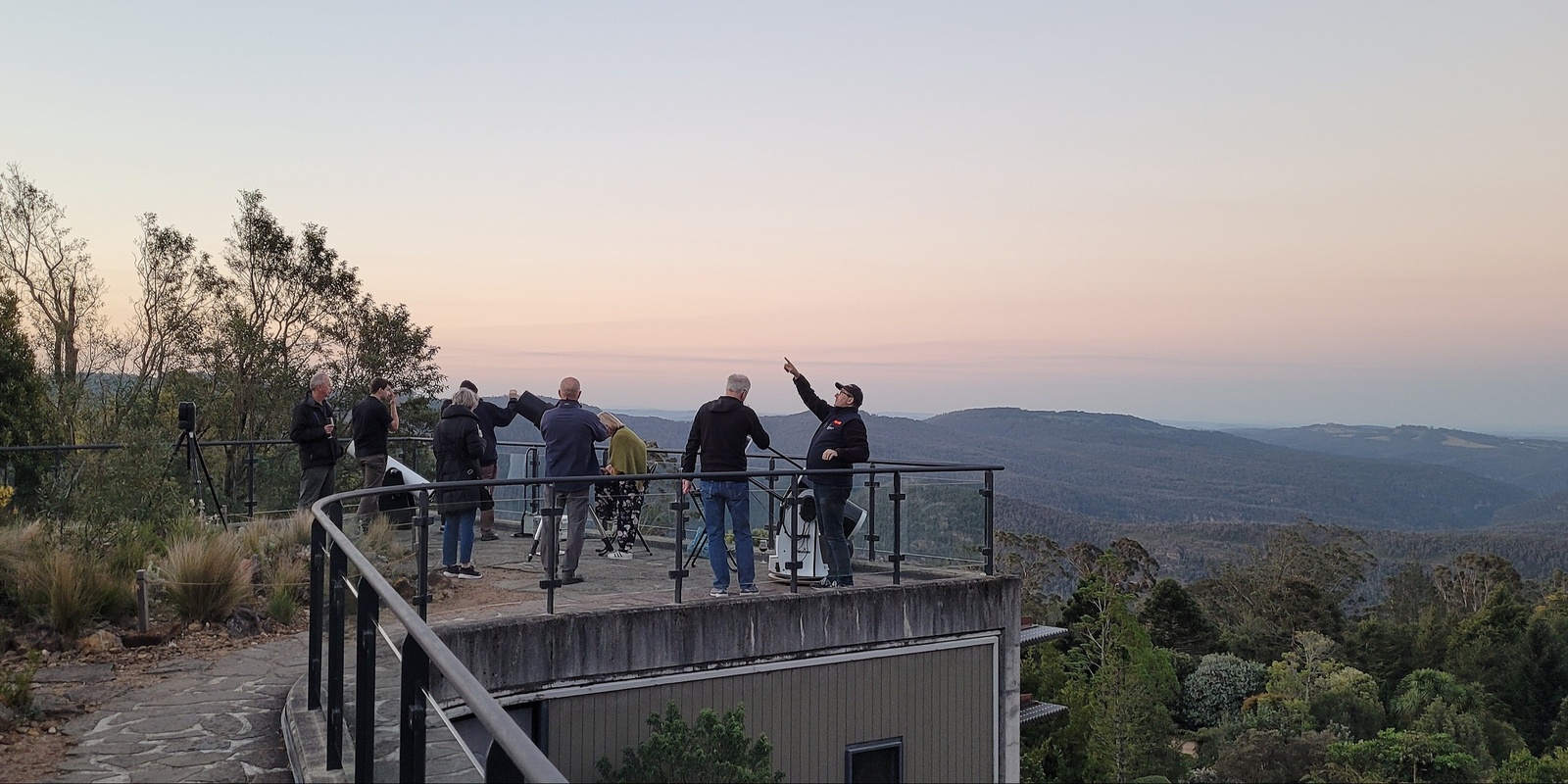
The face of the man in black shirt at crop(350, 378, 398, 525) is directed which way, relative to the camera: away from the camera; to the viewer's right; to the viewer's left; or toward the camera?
to the viewer's right

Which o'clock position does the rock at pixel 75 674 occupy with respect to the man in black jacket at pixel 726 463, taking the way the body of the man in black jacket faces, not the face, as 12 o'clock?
The rock is roughly at 8 o'clock from the man in black jacket.

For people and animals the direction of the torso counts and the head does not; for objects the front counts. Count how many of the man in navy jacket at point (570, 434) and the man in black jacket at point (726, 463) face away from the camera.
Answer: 2

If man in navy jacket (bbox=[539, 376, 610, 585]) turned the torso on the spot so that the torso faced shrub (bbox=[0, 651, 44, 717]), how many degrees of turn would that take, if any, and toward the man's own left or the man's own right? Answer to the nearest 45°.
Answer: approximately 135° to the man's own left

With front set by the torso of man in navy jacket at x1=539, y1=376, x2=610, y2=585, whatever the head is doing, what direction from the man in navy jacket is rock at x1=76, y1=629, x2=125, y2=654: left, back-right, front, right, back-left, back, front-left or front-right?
back-left

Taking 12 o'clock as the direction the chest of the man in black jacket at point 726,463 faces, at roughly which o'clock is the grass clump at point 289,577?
The grass clump is roughly at 9 o'clock from the man in black jacket.

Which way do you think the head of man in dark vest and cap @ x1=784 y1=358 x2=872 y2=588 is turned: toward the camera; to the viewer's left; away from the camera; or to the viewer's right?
to the viewer's left

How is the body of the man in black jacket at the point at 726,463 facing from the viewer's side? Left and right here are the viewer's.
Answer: facing away from the viewer

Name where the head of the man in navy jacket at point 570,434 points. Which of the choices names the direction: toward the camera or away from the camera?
away from the camera

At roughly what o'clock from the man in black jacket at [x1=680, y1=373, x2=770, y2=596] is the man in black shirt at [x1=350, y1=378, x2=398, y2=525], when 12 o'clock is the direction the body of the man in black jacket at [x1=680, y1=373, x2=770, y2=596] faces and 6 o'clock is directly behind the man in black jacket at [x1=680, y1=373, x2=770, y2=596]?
the man in black shirt at [x1=350, y1=378, x2=398, y2=525] is roughly at 10 o'clock from the man in black jacket at [x1=680, y1=373, x2=770, y2=596].

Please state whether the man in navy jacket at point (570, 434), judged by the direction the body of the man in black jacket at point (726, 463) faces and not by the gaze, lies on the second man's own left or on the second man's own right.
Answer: on the second man's own left

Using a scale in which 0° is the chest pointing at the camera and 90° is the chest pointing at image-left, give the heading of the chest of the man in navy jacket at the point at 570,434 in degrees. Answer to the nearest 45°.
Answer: approximately 180°
